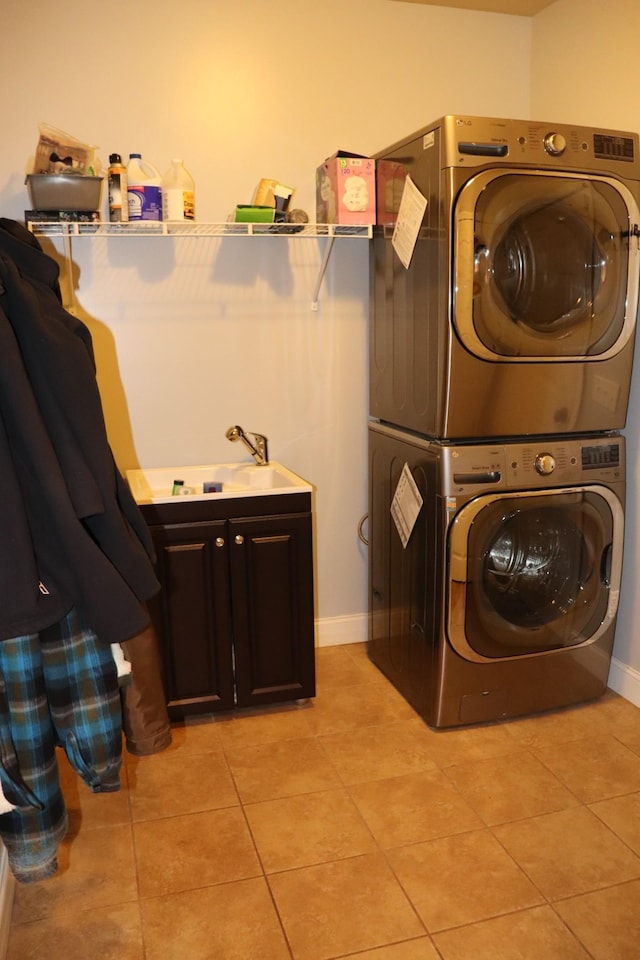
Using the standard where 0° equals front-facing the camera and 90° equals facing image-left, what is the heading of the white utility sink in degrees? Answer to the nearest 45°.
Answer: approximately 0°

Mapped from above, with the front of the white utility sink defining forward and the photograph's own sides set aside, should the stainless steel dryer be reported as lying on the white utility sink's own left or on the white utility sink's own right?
on the white utility sink's own left

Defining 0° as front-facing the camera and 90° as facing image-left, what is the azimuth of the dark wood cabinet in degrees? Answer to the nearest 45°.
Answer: approximately 0°

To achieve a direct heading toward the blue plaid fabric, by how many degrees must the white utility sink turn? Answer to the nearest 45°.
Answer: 0° — it already faces it
